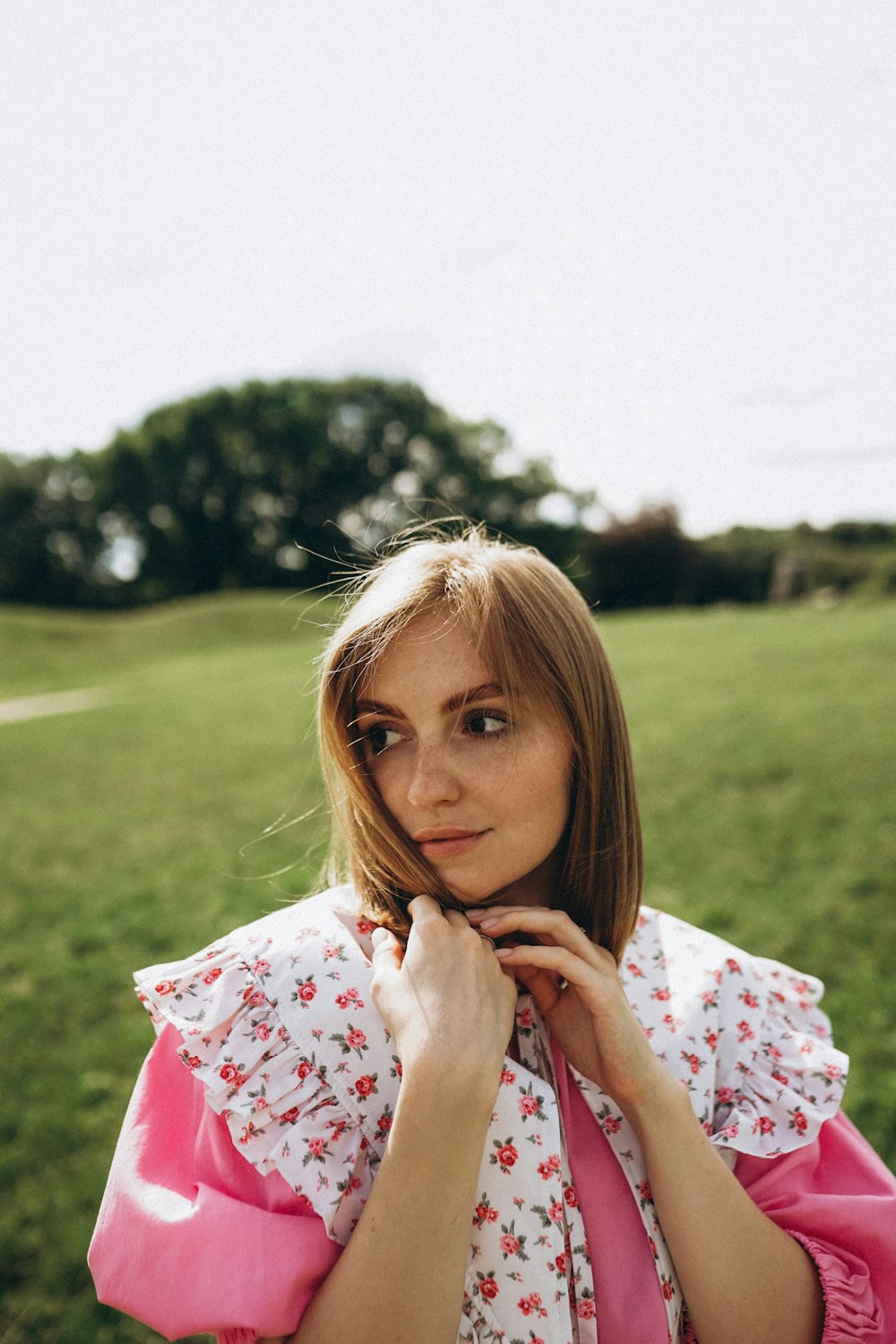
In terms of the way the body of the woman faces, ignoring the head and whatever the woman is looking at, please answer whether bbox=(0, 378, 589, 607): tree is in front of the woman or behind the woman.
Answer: behind

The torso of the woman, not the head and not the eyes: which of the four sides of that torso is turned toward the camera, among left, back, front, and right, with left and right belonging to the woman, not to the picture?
front

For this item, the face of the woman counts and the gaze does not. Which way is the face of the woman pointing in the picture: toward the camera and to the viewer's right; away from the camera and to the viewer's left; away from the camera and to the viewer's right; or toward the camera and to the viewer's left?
toward the camera and to the viewer's left
